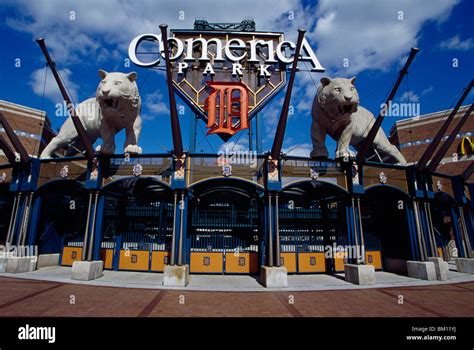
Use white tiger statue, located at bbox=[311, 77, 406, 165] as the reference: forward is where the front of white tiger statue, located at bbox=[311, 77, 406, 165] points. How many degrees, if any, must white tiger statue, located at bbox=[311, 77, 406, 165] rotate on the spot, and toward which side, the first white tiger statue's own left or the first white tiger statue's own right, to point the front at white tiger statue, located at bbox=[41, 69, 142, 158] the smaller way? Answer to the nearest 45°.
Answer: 0° — it already faces it

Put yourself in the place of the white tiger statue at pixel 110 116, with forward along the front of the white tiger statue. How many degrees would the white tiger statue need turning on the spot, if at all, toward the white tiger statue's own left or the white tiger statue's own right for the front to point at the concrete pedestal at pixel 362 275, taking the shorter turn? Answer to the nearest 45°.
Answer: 0° — it already faces it

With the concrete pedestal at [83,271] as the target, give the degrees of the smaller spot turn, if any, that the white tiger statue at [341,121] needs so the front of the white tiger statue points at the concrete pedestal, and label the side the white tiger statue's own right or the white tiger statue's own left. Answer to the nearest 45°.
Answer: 0° — it already faces it

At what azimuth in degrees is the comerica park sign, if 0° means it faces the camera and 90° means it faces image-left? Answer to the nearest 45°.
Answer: approximately 0°

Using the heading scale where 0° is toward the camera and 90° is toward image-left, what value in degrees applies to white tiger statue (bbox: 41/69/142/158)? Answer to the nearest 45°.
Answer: approximately 315°

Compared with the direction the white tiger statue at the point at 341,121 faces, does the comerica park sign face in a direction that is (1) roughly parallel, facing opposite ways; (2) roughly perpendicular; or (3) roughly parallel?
roughly perpendicular

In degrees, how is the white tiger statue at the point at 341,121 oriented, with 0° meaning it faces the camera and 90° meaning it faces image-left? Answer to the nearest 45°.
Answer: approximately 45°

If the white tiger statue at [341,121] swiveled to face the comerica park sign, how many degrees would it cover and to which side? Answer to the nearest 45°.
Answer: approximately 45° to its right

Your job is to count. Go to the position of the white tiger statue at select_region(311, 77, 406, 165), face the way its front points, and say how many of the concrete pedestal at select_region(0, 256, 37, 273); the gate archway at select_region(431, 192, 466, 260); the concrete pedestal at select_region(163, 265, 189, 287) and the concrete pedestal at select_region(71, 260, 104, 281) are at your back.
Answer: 1

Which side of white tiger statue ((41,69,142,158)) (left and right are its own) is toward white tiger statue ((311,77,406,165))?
front

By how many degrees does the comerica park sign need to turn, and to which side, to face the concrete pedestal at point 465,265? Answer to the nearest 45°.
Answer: approximately 90° to its left
